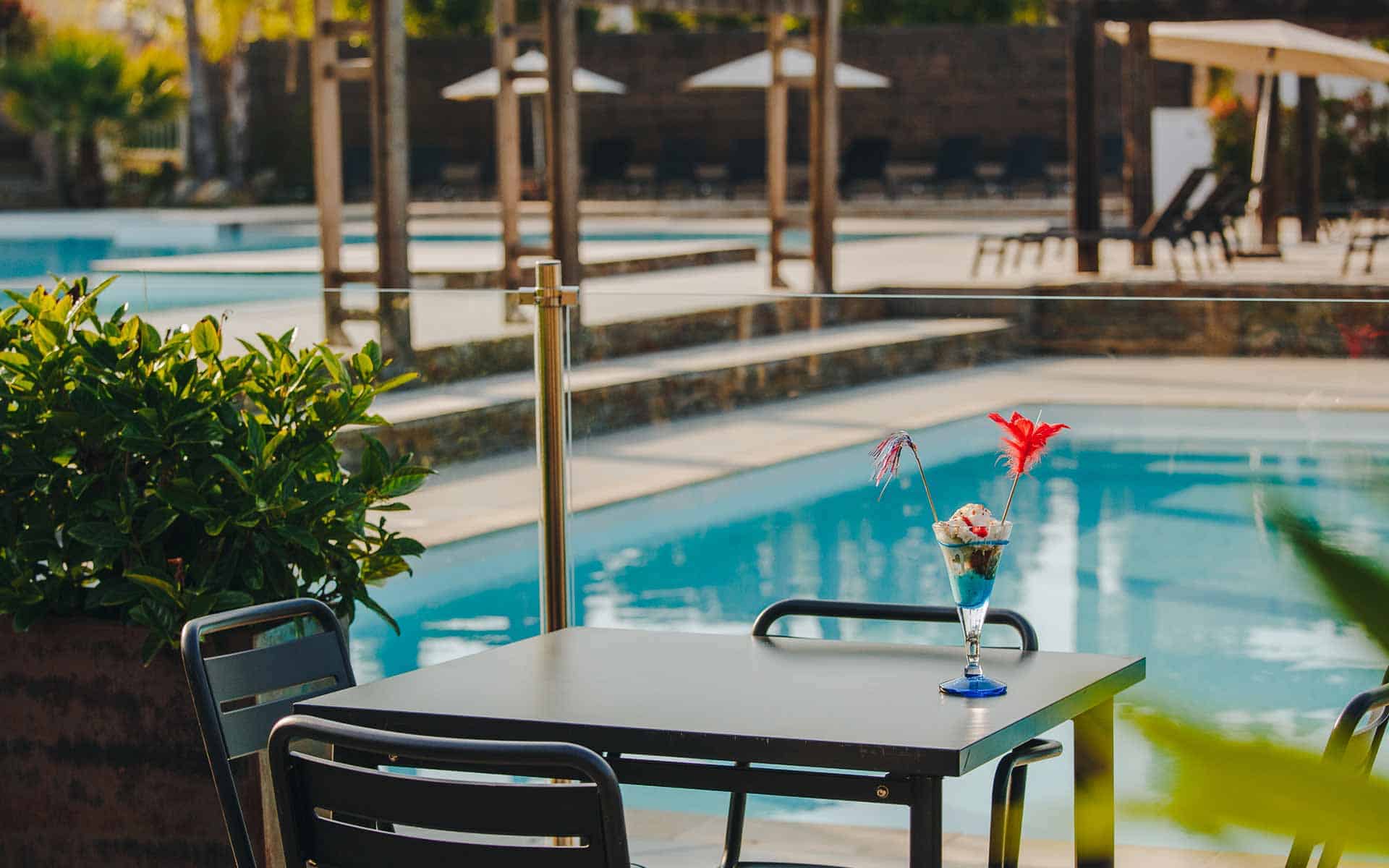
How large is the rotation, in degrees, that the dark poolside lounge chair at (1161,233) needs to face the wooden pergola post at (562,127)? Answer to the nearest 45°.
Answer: approximately 45° to its left

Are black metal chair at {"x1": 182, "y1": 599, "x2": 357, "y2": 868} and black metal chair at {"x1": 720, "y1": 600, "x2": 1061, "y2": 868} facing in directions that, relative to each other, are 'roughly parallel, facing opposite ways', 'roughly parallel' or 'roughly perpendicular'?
roughly perpendicular

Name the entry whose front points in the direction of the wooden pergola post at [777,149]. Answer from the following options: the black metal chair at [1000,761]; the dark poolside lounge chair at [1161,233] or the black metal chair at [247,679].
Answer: the dark poolside lounge chair at [1161,233]

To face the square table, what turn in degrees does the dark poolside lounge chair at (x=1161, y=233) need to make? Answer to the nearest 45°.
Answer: approximately 90° to its left

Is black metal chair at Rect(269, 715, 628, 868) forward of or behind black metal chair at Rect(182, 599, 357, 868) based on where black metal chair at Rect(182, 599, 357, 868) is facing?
forward

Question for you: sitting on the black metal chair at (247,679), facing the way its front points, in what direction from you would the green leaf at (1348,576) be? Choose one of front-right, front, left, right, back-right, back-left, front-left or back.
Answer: front-right

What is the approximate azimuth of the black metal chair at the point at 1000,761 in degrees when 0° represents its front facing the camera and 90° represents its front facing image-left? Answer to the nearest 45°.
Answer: approximately 45°

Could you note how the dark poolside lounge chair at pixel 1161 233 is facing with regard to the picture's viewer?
facing to the left of the viewer

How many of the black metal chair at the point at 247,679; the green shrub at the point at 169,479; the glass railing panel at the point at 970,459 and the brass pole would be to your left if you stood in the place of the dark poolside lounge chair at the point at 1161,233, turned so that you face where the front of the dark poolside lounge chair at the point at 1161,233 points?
4

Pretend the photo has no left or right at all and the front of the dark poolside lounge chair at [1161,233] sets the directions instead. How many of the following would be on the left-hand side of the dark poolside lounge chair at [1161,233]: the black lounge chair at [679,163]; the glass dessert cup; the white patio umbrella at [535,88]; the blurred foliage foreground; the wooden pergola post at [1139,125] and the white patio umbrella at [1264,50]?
2

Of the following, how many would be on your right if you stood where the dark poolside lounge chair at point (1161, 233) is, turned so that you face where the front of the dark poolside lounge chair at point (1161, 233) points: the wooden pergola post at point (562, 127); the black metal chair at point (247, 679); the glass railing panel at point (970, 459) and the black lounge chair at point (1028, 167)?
1

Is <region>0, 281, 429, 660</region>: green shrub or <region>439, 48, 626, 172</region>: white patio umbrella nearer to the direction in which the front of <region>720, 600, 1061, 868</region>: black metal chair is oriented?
the green shrub

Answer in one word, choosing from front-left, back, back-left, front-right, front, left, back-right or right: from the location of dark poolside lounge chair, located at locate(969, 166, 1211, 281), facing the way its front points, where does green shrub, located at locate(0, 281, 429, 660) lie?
left

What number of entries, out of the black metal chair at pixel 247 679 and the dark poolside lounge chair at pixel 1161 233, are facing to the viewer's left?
1

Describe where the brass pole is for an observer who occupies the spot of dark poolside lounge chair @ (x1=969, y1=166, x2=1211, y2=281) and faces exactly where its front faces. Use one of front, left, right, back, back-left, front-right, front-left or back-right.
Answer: left
